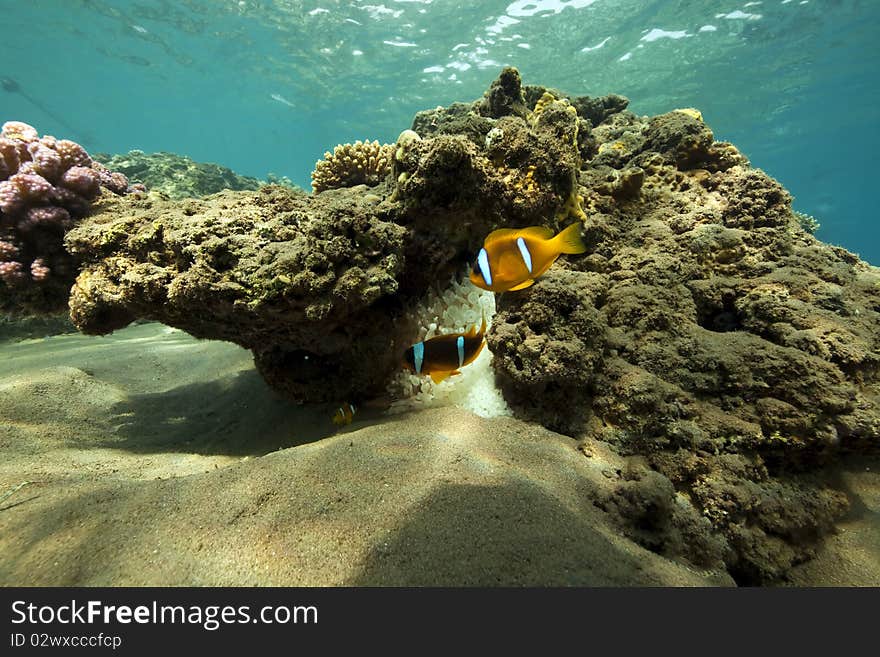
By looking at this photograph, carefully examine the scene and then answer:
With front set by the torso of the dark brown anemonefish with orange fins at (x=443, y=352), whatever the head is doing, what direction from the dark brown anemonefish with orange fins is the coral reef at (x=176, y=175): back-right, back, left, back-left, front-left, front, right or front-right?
front-right

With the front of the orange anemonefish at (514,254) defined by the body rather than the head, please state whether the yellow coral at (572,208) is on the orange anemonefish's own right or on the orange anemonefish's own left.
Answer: on the orange anemonefish's own right

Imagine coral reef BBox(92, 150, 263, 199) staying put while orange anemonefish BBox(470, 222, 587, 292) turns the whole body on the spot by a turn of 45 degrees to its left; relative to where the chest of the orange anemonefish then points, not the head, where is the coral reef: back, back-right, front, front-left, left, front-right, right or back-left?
right

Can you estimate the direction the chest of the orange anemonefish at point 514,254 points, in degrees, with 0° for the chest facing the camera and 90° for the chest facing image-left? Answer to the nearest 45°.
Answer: approximately 90°

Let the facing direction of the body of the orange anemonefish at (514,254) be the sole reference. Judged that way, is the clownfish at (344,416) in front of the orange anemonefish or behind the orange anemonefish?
in front

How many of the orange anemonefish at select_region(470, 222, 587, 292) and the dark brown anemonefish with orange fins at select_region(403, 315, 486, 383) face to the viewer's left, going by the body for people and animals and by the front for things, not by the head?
2

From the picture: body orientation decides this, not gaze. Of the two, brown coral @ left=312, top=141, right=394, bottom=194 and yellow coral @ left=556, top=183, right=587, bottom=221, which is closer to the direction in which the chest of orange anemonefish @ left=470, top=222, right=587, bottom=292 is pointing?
the brown coral

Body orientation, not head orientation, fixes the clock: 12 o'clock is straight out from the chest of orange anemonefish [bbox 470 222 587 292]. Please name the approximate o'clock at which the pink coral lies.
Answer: The pink coral is roughly at 12 o'clock from the orange anemonefish.

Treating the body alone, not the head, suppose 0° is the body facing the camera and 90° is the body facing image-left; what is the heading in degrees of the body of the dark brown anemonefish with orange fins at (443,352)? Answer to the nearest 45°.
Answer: approximately 90°
